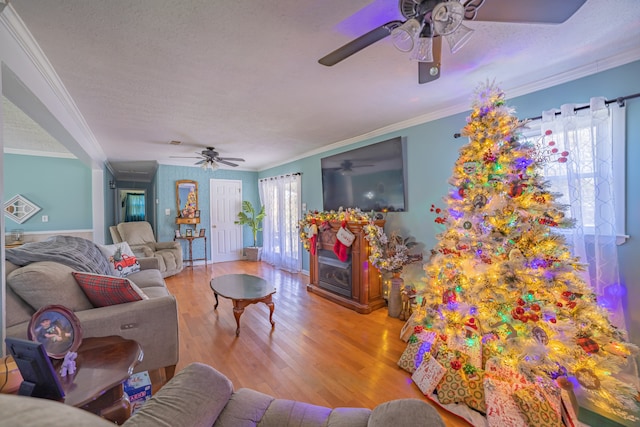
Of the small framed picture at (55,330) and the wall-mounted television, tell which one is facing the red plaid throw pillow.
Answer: the wall-mounted television

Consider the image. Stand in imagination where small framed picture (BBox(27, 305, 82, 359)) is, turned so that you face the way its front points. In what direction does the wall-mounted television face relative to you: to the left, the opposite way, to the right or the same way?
to the right

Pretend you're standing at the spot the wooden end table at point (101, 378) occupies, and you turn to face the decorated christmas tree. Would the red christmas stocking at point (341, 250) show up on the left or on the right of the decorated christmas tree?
left

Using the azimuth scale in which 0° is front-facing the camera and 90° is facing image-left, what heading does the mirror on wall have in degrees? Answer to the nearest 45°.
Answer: approximately 0°

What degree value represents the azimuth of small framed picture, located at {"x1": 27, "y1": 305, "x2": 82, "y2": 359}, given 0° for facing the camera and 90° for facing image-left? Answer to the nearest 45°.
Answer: approximately 0°

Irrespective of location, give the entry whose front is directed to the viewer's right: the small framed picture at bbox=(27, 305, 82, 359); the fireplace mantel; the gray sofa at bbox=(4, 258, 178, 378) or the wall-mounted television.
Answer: the gray sofa

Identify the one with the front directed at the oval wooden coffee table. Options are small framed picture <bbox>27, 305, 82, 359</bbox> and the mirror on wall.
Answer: the mirror on wall

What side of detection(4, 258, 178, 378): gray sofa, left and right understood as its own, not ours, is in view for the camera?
right

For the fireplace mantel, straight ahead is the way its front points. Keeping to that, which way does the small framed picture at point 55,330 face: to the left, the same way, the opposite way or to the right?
to the left

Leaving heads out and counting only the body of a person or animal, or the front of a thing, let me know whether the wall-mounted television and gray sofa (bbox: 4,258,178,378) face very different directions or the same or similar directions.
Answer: very different directions

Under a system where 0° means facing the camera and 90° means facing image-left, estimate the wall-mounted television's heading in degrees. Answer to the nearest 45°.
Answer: approximately 45°
